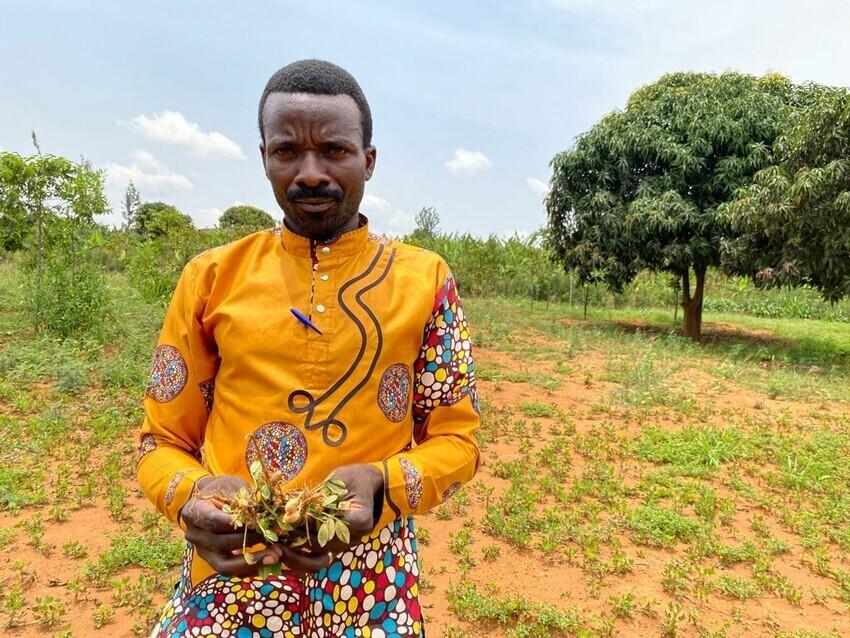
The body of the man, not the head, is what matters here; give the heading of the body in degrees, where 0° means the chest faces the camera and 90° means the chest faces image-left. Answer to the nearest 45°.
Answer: approximately 0°

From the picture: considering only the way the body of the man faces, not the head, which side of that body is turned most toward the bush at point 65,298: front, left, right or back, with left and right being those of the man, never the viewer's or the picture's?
back

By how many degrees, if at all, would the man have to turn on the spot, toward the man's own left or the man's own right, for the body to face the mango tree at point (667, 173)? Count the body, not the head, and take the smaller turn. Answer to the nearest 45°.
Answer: approximately 135° to the man's own left

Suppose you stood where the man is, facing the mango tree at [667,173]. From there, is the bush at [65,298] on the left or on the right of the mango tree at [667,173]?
left

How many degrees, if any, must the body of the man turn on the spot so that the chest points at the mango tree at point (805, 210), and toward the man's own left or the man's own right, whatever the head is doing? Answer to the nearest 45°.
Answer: approximately 135° to the man's own left

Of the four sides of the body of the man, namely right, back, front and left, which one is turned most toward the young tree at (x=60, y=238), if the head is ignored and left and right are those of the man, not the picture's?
back
